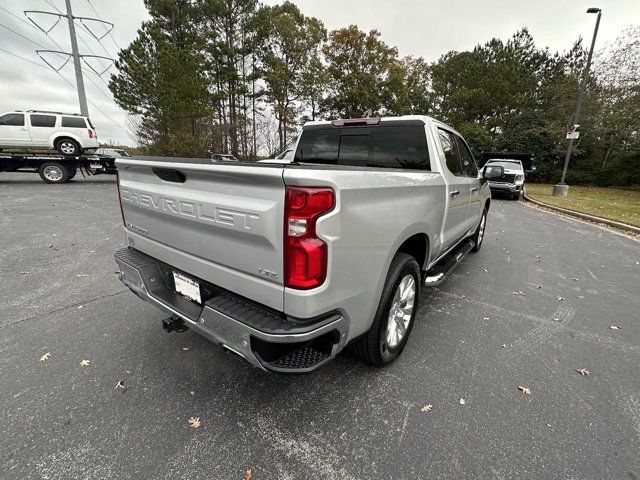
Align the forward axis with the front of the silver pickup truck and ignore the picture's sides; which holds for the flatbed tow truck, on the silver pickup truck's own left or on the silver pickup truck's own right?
on the silver pickup truck's own left

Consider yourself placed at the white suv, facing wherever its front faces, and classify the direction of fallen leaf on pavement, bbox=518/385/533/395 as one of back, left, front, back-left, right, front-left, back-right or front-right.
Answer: left

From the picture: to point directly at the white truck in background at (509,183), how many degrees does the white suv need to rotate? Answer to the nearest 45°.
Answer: approximately 135° to its left

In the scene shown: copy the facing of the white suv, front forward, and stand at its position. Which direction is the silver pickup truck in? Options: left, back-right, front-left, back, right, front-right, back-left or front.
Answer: left

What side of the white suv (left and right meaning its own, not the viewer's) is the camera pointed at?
left

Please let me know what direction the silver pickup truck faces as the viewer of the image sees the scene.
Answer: facing away from the viewer and to the right of the viewer

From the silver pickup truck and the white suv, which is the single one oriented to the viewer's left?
the white suv
